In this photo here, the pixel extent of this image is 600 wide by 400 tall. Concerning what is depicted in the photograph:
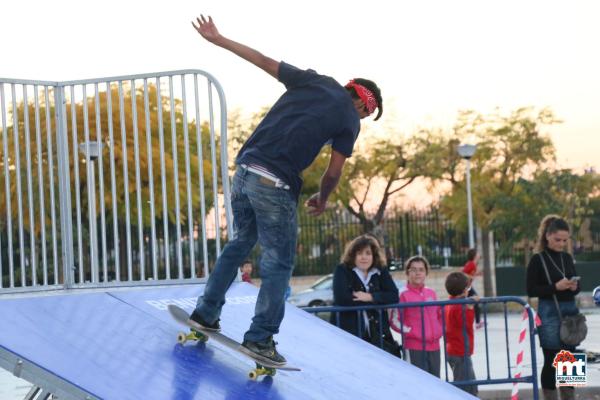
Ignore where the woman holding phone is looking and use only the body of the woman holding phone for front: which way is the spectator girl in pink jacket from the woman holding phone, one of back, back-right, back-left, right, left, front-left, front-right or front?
right

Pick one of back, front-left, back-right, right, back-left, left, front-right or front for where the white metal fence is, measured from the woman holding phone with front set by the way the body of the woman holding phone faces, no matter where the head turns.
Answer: right

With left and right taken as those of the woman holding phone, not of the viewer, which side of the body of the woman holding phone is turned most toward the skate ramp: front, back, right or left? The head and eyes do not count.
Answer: right

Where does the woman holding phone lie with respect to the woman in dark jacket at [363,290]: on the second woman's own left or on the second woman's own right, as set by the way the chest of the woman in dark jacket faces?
on the second woman's own left

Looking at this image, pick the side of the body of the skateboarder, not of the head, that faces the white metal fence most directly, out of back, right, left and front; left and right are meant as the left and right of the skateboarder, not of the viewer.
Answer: left
